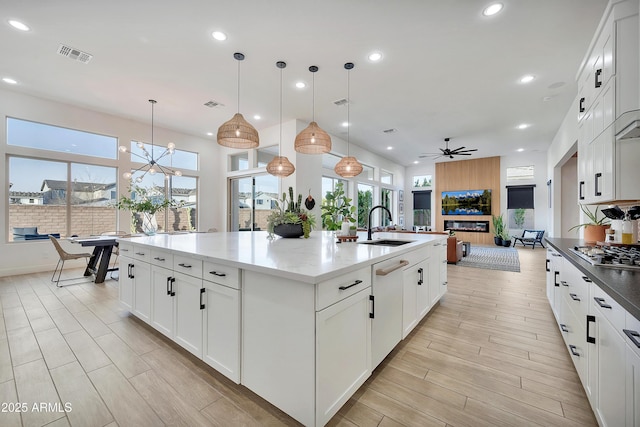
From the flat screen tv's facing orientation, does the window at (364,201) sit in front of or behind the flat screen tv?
in front

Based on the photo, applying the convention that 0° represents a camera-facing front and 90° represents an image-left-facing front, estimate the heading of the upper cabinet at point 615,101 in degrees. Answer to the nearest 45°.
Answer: approximately 90°

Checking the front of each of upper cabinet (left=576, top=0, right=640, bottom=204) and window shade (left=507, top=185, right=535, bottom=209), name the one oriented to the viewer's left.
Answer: the upper cabinet

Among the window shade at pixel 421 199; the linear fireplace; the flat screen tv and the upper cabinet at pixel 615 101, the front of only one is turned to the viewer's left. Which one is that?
the upper cabinet

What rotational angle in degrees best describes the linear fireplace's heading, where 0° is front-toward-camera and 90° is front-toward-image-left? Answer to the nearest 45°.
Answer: approximately 0°

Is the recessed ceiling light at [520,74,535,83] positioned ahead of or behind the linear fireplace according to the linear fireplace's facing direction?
ahead

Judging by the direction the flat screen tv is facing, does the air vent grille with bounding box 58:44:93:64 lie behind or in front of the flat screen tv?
in front

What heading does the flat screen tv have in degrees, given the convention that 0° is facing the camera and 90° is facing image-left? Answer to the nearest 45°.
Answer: approximately 0°

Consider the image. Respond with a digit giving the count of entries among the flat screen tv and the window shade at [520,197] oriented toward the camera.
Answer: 2

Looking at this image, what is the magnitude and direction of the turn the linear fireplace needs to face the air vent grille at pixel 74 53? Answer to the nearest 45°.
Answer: approximately 45° to its right
